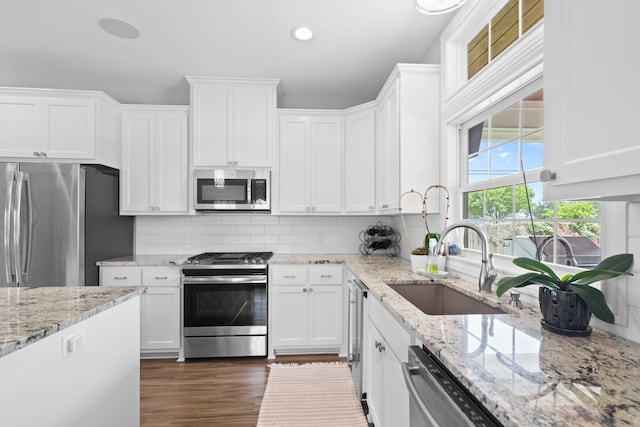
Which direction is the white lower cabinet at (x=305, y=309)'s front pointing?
toward the camera

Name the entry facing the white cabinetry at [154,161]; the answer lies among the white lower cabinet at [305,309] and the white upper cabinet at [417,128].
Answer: the white upper cabinet

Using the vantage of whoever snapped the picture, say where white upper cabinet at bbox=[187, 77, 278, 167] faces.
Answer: facing the viewer

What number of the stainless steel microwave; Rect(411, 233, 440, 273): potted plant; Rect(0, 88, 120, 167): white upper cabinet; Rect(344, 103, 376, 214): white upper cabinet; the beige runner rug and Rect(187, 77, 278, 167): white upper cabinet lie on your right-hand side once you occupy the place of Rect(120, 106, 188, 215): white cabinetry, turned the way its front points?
1

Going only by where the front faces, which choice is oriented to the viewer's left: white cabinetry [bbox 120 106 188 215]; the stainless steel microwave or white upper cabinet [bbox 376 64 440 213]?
the white upper cabinet

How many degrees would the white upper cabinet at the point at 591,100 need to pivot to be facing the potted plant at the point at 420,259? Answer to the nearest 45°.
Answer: approximately 90° to its right

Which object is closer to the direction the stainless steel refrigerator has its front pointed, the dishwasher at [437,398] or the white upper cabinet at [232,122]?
the dishwasher

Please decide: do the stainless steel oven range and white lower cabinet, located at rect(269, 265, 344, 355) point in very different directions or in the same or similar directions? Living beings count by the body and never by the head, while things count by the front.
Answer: same or similar directions

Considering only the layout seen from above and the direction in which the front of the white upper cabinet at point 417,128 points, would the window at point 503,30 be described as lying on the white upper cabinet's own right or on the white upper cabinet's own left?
on the white upper cabinet's own left

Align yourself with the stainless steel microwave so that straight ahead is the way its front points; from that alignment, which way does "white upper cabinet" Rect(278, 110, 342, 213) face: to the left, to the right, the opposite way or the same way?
the same way

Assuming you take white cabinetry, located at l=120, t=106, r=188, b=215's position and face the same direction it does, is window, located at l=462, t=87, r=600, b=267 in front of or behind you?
in front

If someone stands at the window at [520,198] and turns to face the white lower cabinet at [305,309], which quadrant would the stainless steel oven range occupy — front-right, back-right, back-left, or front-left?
front-left

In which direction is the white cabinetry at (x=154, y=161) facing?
toward the camera

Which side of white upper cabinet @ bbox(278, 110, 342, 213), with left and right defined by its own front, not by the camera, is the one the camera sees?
front

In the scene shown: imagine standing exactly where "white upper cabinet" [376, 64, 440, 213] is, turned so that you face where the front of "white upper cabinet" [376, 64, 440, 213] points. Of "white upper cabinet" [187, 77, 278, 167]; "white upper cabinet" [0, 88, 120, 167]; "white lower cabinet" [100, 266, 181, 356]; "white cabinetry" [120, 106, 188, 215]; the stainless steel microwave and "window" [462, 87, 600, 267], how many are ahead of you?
5

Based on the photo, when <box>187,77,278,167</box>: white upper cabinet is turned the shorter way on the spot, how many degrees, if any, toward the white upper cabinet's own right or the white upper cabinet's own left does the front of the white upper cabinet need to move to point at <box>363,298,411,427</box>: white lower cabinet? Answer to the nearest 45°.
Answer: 0° — it already faces it
